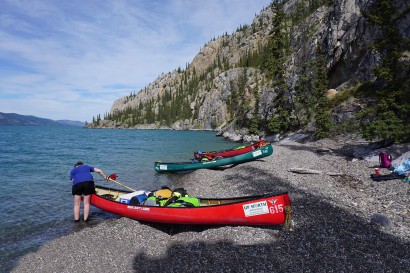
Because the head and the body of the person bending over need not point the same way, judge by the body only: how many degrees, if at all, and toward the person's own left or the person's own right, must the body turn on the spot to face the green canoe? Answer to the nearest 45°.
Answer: approximately 45° to the person's own right

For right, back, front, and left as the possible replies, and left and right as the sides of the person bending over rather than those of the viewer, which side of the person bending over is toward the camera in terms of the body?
back

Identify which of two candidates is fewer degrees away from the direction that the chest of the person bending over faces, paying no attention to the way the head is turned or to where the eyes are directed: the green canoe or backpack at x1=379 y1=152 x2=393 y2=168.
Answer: the green canoe

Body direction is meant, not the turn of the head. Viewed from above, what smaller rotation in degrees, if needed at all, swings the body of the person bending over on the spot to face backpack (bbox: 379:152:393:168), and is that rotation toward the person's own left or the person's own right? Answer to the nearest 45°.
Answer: approximately 90° to the person's own right
